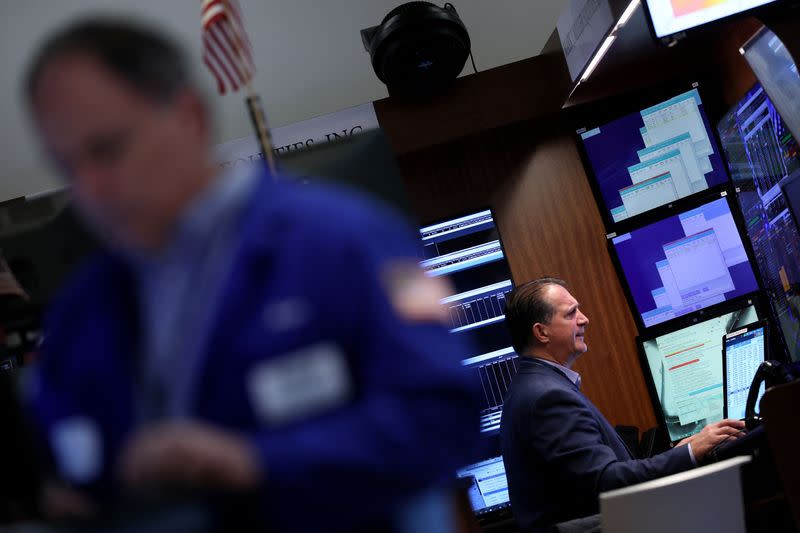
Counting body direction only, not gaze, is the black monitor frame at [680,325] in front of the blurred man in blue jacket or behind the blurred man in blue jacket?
behind

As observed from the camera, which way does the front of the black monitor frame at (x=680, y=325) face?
facing the viewer

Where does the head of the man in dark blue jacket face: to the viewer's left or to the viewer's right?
to the viewer's right

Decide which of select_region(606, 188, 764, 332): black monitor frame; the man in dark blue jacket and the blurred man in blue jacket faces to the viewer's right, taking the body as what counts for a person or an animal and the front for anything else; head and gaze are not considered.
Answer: the man in dark blue jacket

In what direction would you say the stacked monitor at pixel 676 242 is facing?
toward the camera

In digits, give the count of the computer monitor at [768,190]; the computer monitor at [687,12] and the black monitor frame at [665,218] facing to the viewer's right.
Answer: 0

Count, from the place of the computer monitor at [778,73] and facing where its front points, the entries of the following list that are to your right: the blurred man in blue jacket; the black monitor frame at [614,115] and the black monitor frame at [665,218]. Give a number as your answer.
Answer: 2

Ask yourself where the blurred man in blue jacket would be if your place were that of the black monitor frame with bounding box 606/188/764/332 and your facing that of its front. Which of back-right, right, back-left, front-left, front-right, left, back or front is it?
front

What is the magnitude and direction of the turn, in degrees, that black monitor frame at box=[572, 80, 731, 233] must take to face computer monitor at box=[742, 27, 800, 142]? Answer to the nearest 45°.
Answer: approximately 45° to its left

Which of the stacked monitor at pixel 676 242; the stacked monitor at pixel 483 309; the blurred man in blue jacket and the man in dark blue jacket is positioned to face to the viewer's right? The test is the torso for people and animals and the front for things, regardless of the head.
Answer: the man in dark blue jacket

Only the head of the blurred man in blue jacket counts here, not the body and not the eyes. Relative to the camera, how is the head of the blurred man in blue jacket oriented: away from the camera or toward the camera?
toward the camera
